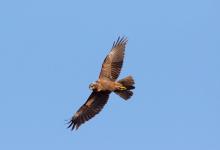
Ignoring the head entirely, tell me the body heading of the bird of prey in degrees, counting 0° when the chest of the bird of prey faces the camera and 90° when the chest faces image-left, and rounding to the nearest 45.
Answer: approximately 90°
